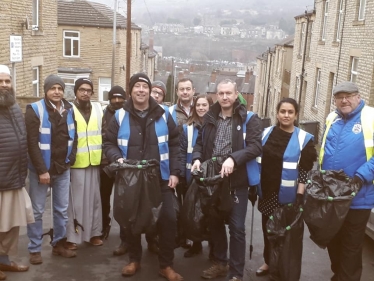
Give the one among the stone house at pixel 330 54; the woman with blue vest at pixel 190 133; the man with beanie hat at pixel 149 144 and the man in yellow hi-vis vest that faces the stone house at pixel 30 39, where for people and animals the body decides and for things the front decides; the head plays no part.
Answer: the stone house at pixel 330 54

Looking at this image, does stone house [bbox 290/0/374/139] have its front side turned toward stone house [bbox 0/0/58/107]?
yes

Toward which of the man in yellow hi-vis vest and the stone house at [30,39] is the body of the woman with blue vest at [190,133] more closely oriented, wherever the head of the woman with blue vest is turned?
the man in yellow hi-vis vest

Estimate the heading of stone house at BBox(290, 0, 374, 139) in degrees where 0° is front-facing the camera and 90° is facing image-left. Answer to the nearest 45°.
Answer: approximately 45°

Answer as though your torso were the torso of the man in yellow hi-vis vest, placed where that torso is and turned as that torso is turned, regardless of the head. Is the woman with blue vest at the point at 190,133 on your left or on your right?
on your left

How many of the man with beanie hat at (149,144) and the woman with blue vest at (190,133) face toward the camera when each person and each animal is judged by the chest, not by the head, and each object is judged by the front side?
2

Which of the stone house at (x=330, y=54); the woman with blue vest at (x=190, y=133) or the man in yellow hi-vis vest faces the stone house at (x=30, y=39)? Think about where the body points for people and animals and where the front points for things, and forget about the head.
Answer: the stone house at (x=330, y=54)

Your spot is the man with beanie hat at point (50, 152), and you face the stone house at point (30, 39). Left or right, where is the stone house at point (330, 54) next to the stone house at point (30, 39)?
right

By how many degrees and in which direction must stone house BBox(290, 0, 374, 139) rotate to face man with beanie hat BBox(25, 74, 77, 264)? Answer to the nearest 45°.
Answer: approximately 45° to its left

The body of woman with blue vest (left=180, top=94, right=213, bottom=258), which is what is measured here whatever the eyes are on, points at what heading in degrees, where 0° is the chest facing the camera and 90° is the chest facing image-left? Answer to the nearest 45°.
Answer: approximately 0°

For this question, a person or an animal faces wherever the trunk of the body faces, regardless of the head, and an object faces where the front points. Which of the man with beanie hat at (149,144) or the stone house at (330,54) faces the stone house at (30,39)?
the stone house at (330,54)

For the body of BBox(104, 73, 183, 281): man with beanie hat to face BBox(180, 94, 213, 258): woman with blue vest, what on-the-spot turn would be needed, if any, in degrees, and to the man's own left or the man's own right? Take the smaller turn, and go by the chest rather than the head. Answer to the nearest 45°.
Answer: approximately 135° to the man's own left

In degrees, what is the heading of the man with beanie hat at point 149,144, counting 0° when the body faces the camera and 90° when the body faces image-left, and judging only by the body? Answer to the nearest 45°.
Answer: approximately 0°

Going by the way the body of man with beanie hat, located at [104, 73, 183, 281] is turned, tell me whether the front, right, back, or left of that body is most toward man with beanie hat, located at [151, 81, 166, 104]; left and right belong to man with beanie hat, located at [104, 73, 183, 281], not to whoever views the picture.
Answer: back

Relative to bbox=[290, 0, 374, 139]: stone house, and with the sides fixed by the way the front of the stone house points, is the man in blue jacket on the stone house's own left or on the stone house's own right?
on the stone house's own left

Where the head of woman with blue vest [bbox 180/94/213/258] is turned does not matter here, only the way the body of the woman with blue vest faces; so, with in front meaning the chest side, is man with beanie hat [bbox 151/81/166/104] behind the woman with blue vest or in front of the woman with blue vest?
behind
